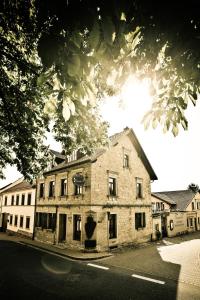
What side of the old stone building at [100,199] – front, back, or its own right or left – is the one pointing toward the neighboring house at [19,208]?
right

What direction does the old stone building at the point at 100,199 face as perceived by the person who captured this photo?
facing the viewer and to the left of the viewer

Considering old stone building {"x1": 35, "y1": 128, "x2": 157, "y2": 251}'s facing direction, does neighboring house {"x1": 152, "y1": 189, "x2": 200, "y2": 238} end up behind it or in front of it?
behind

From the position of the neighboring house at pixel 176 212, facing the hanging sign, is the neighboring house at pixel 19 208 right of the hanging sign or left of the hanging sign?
right
